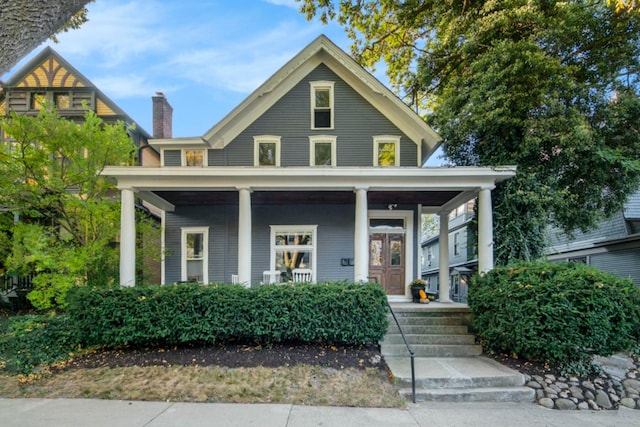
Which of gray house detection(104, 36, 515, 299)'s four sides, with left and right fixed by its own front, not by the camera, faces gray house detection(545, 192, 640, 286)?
left

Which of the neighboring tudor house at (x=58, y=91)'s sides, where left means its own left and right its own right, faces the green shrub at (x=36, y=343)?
front

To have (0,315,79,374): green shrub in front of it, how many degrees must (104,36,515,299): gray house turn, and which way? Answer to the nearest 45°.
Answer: approximately 45° to its right

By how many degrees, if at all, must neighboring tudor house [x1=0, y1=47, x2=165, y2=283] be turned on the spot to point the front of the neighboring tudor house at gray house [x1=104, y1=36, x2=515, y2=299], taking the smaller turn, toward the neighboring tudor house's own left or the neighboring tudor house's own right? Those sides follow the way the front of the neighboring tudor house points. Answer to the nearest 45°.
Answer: approximately 45° to the neighboring tudor house's own left

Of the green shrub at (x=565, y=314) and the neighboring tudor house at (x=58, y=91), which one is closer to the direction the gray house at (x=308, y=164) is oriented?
the green shrub

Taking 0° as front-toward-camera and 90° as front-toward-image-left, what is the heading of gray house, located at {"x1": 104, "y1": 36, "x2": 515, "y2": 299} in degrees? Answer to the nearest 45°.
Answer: approximately 0°

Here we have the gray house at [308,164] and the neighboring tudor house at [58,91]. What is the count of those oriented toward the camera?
2

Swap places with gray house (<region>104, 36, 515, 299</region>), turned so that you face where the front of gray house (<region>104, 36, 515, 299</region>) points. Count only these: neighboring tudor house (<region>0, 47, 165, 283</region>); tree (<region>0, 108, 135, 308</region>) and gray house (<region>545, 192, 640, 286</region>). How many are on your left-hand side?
1

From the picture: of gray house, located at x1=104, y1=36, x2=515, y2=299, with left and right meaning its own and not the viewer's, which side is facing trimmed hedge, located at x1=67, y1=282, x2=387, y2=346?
front
